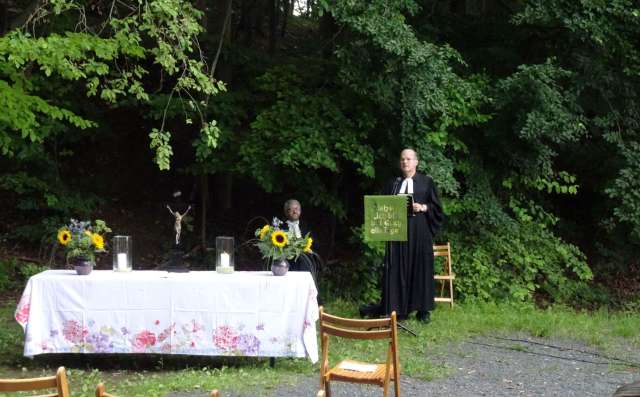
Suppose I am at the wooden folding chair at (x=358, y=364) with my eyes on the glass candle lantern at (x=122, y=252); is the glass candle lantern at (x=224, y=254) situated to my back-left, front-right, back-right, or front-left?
front-right

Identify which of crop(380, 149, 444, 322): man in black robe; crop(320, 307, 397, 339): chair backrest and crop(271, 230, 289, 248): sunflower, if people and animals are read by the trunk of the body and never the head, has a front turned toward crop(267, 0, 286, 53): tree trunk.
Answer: the chair backrest

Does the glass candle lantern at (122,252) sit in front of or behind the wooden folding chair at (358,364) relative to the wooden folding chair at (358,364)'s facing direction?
in front

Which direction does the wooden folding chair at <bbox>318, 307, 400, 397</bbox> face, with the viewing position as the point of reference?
facing away from the viewer

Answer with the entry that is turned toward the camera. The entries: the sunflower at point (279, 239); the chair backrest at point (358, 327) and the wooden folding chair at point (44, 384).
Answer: the sunflower

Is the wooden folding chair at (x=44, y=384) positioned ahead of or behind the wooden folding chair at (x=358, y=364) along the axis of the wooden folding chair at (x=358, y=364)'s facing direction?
behind

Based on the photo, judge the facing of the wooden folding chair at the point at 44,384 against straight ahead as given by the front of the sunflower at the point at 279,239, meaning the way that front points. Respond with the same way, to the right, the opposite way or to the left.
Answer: the opposite way

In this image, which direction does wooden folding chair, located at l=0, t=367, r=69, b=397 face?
away from the camera

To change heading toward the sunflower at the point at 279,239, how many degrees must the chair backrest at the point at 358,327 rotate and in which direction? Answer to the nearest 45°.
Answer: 0° — it already faces it

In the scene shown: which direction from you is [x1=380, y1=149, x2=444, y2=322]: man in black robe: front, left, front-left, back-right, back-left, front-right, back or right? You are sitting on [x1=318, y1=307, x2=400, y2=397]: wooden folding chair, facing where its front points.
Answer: front

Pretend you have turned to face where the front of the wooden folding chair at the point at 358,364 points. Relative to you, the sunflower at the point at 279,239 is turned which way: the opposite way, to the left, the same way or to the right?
the opposite way

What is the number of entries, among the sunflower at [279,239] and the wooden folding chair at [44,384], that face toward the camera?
1

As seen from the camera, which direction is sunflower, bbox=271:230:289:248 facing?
toward the camera

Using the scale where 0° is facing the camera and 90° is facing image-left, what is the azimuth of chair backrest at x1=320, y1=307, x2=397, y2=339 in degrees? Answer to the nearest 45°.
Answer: approximately 180°

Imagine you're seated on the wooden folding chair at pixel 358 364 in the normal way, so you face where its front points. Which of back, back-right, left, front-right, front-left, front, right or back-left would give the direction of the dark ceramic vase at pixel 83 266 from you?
front-left

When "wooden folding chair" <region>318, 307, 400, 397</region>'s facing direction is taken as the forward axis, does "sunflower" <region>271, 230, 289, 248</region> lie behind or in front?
in front

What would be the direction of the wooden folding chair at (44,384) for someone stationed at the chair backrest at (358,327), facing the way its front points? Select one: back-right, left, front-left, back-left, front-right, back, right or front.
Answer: back-left

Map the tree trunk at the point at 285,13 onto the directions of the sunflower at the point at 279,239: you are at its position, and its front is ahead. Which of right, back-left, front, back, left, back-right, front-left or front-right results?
back
